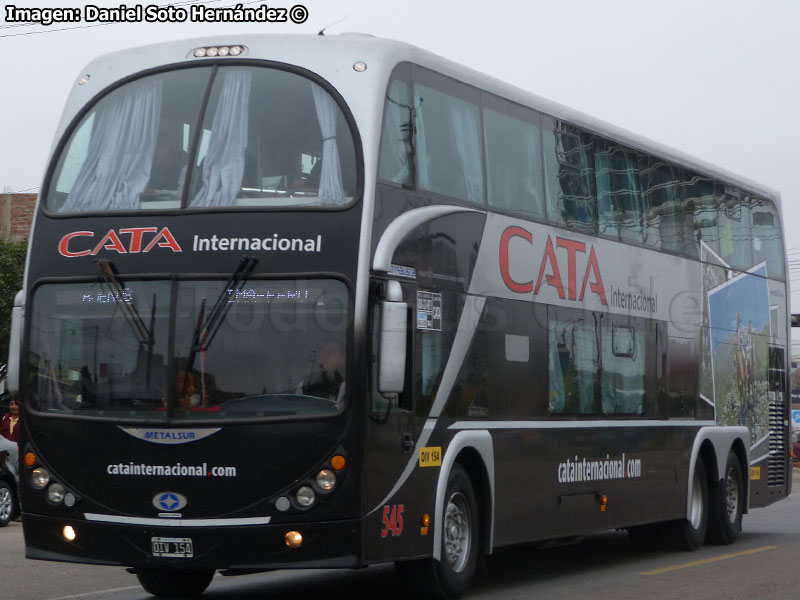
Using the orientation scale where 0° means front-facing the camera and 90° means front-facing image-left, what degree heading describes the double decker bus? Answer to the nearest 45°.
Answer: approximately 45°
